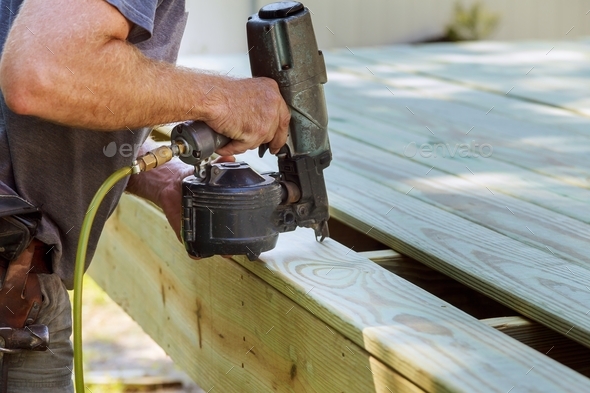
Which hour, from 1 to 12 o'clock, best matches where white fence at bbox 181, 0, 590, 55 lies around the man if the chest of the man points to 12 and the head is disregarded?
The white fence is roughly at 10 o'clock from the man.

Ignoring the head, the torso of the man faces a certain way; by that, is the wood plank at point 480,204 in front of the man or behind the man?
in front

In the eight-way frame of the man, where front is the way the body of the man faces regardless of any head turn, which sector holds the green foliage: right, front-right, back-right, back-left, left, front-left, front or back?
front-left

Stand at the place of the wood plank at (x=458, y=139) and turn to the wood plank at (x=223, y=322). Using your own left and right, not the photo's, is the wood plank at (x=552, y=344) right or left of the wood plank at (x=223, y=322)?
left

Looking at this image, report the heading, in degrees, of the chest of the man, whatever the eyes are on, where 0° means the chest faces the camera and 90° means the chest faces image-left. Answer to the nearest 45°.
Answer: approximately 270°

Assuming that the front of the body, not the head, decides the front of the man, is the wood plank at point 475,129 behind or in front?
in front

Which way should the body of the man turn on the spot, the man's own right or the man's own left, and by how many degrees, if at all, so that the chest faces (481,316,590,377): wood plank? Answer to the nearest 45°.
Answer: approximately 45° to the man's own right

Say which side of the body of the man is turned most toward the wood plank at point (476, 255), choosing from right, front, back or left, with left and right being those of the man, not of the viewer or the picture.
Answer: front
